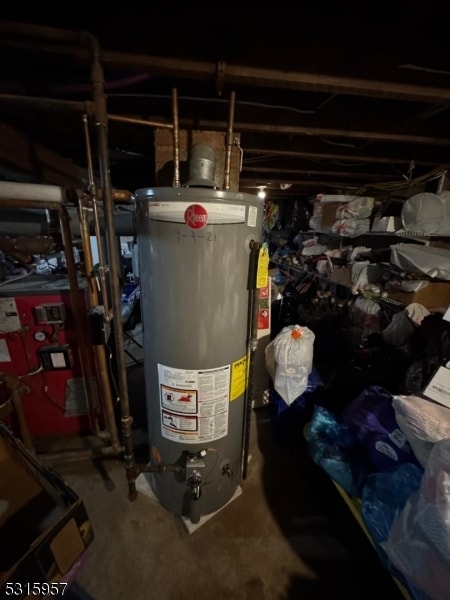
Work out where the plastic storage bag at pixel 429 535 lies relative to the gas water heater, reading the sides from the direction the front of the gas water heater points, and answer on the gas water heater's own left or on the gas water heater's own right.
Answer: on the gas water heater's own left

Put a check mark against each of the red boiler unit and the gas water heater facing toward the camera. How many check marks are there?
2

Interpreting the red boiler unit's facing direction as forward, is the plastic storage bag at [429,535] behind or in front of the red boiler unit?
in front

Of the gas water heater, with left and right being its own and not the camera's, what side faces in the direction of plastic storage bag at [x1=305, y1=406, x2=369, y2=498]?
left

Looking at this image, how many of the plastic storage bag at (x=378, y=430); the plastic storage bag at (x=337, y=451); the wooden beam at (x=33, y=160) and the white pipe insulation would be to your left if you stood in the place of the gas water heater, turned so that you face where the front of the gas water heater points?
2

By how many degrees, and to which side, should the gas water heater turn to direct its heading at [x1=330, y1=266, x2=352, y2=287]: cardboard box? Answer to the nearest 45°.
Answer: approximately 135° to its left

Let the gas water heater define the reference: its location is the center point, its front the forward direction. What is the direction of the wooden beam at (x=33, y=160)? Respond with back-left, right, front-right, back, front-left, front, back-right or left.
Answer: back-right

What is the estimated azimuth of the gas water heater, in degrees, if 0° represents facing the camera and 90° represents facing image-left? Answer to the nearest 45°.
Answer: approximately 0°

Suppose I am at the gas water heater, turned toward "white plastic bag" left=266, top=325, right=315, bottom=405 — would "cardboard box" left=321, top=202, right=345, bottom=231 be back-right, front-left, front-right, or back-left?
front-left

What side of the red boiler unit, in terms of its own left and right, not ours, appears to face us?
front

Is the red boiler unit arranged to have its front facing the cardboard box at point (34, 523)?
yes
